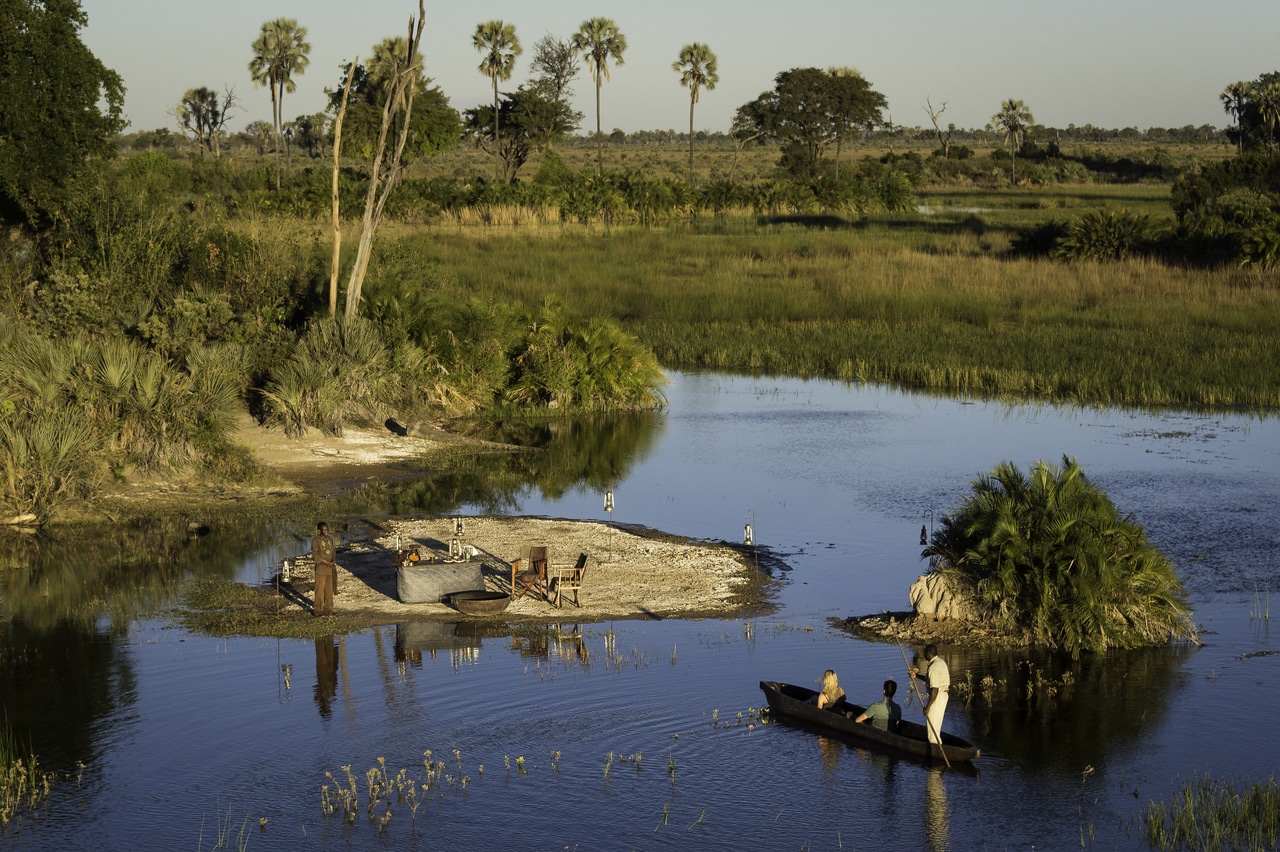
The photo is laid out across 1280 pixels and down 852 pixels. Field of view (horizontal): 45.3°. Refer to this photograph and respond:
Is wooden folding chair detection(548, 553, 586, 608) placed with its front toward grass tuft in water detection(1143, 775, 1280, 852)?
no

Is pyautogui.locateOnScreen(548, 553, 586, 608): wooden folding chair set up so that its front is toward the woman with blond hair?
no

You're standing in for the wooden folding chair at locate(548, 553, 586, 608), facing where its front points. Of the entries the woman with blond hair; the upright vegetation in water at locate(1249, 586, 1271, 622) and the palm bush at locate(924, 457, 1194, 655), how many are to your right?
0

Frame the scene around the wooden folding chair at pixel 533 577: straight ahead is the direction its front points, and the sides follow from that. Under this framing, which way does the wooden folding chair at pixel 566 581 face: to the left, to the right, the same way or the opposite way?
the same way

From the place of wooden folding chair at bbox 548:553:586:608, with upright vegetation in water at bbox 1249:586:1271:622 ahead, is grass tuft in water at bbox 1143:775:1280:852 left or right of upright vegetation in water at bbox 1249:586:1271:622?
right

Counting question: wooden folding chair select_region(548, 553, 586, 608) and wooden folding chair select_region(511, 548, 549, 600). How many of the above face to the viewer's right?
0

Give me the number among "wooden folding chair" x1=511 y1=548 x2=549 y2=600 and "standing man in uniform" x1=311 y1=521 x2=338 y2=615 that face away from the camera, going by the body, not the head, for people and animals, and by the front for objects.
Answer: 0

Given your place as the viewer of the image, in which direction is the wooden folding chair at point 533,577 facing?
facing the viewer and to the left of the viewer

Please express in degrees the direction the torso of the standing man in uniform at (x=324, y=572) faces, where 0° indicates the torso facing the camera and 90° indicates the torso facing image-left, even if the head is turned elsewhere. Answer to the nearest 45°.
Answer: approximately 315°

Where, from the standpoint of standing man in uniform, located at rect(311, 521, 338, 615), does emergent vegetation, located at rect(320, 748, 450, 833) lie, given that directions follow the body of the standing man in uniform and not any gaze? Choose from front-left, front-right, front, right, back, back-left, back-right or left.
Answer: front-right

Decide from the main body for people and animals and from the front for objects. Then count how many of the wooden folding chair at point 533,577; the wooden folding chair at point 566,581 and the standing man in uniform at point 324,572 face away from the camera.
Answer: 0

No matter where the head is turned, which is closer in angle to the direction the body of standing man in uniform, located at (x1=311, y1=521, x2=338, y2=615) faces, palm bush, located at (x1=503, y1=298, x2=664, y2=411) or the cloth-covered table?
the cloth-covered table
